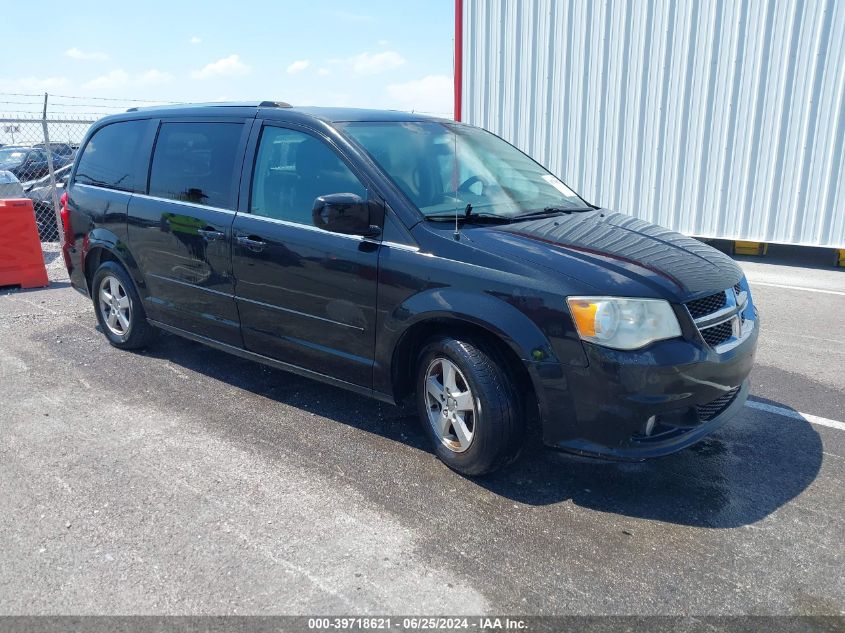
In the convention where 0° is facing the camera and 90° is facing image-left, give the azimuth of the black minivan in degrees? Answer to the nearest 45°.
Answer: approximately 315°

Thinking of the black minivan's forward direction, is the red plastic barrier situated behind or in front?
behind

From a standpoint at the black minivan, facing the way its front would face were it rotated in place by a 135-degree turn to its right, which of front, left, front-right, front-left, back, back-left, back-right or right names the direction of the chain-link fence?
front-right
